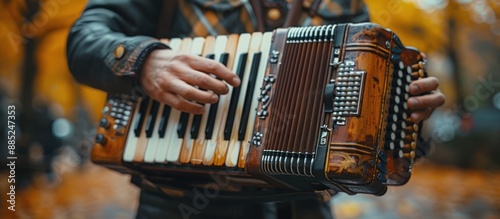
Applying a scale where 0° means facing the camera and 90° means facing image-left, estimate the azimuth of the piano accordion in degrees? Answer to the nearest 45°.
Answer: approximately 0°
